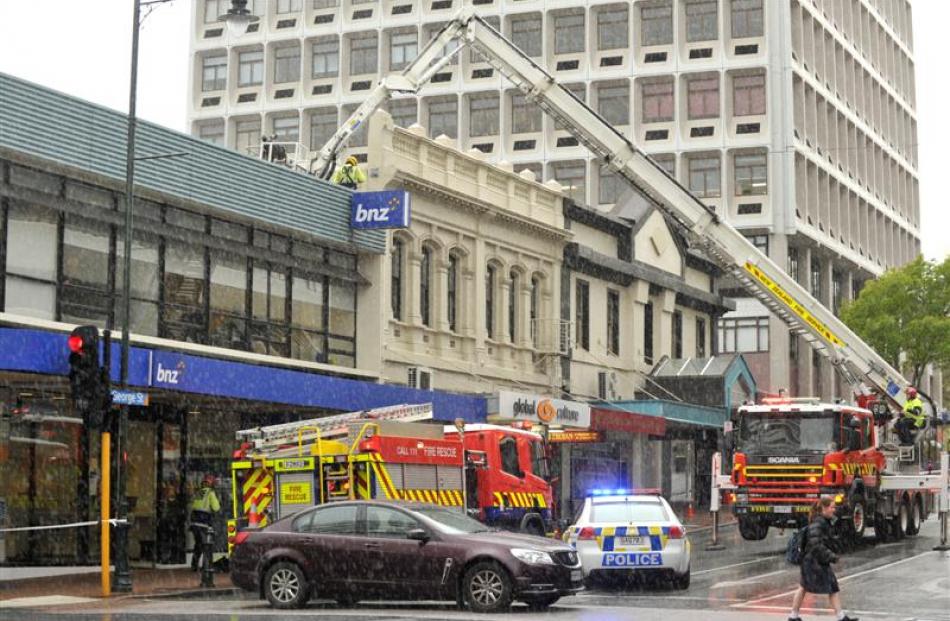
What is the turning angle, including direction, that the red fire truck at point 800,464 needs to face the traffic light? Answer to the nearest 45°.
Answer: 0° — it already faces it

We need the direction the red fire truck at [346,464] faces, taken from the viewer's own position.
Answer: facing away from the viewer and to the right of the viewer

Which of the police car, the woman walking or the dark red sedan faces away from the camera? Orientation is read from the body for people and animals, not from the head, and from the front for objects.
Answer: the police car

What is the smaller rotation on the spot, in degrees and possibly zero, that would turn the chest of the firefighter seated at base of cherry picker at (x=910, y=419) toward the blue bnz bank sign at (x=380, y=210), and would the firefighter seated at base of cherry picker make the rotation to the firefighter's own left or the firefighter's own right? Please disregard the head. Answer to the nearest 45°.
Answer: approximately 45° to the firefighter's own left

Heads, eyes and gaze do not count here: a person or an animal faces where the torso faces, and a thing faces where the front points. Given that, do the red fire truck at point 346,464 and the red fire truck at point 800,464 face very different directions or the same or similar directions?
very different directions

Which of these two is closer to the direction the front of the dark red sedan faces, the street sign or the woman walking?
the woman walking

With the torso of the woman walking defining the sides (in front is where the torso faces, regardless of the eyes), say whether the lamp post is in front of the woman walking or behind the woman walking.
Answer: behind

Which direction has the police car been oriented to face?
away from the camera
